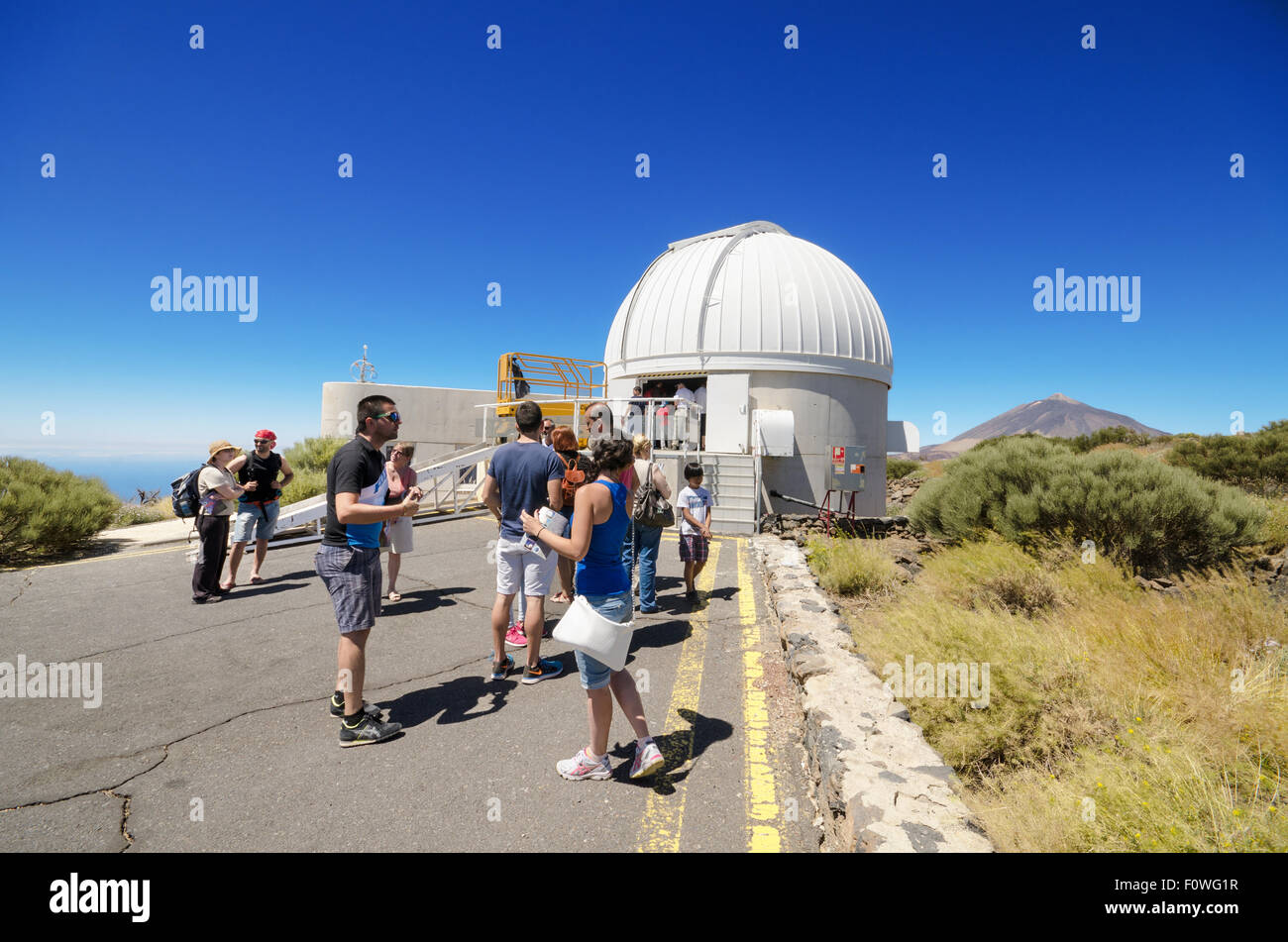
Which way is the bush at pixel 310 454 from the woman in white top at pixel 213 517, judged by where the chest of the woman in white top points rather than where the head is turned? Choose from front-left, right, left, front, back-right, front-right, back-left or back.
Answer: left

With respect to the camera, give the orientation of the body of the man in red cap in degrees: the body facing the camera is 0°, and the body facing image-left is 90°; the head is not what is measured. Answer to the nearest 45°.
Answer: approximately 0°

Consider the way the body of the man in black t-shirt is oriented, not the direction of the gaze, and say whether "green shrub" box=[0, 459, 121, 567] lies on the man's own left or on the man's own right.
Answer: on the man's own left

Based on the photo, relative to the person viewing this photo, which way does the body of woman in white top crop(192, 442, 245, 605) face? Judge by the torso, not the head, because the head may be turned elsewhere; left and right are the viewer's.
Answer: facing to the right of the viewer

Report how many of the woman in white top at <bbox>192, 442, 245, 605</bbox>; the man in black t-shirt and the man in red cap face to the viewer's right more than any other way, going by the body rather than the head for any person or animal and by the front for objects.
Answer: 2

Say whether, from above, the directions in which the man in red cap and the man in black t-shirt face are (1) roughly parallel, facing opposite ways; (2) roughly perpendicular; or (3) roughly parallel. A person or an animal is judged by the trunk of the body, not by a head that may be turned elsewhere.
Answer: roughly perpendicular

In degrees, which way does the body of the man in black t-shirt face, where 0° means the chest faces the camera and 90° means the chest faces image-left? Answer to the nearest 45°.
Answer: approximately 270°

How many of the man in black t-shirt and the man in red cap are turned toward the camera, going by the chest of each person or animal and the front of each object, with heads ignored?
1

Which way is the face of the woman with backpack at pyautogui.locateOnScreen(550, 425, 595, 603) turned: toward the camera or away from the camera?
away from the camera

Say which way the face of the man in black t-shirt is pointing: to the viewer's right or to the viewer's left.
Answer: to the viewer's right

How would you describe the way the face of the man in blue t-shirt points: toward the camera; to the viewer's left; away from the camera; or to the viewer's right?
away from the camera

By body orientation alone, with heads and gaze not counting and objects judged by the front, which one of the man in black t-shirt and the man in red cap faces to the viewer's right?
the man in black t-shirt
